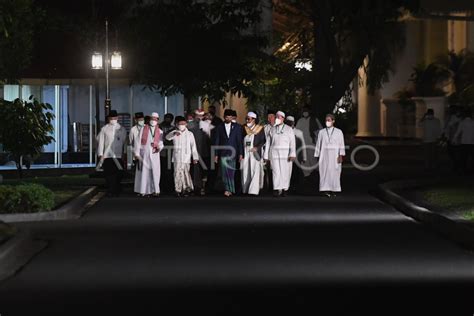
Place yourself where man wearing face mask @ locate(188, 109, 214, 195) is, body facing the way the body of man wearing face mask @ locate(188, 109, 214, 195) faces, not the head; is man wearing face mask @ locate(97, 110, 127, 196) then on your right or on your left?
on your right

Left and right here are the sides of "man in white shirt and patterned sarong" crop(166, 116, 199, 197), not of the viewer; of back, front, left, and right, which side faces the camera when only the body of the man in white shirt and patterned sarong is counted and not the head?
front

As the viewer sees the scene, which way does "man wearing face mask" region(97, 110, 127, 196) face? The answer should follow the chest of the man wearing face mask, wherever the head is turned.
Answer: toward the camera

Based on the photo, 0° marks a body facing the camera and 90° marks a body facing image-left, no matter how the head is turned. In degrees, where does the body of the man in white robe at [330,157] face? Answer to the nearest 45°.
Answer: approximately 0°

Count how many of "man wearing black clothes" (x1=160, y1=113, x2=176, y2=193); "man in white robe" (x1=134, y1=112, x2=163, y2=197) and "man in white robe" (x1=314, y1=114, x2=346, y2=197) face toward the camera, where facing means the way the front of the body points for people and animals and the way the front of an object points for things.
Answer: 3

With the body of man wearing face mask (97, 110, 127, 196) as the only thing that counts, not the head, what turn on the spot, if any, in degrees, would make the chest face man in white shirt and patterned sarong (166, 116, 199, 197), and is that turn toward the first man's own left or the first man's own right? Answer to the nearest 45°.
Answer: approximately 90° to the first man's own left

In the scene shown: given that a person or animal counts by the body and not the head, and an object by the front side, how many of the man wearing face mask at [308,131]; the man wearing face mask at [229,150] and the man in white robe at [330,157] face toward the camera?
3

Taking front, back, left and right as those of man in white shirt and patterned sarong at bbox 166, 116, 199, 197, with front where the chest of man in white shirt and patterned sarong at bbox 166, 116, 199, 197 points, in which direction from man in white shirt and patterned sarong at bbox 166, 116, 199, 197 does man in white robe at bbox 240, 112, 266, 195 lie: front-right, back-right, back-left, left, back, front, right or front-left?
left

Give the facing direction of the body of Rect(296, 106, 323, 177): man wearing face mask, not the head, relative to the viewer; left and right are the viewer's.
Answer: facing the viewer
